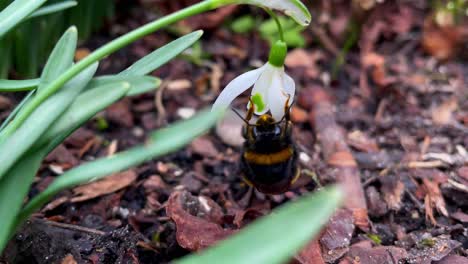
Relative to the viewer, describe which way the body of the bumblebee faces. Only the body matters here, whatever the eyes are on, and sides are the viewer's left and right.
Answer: facing away from the viewer

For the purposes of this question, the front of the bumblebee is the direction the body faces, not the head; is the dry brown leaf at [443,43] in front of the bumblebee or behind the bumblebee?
in front

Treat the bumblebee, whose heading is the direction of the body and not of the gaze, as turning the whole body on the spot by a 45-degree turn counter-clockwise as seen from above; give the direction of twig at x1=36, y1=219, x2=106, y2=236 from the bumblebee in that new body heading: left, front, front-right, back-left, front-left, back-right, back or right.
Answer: front-left

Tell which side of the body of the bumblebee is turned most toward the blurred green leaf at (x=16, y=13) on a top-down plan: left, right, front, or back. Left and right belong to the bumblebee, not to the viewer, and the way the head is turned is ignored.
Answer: left

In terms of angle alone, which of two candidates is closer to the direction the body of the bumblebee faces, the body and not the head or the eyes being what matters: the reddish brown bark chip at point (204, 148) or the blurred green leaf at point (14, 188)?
the reddish brown bark chip

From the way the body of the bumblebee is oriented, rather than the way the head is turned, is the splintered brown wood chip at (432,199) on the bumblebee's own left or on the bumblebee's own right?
on the bumblebee's own right

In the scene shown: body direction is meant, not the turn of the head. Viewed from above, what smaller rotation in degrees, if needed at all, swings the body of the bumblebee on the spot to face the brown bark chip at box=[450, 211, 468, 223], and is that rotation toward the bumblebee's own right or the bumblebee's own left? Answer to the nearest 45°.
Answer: approximately 90° to the bumblebee's own right
